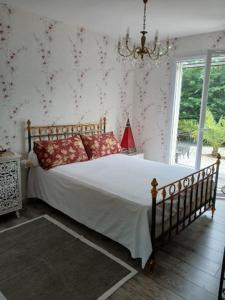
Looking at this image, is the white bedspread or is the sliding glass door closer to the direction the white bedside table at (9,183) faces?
the white bedspread

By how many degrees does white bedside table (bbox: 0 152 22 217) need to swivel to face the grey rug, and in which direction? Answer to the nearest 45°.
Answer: approximately 45° to its right

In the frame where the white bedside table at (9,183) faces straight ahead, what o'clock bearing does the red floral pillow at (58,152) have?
The red floral pillow is roughly at 10 o'clock from the white bedside table.

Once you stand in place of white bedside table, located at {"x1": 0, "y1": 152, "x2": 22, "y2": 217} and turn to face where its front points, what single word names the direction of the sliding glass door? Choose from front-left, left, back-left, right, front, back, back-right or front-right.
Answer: front-left

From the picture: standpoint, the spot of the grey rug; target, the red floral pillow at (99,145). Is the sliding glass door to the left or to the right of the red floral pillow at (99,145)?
right

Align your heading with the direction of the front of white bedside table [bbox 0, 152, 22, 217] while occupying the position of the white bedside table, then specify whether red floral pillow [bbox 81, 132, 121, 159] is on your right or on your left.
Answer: on your left

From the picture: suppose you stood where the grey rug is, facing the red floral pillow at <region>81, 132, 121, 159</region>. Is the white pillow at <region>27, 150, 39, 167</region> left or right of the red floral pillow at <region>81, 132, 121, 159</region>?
left

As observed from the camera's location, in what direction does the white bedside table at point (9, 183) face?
facing the viewer and to the right of the viewer
